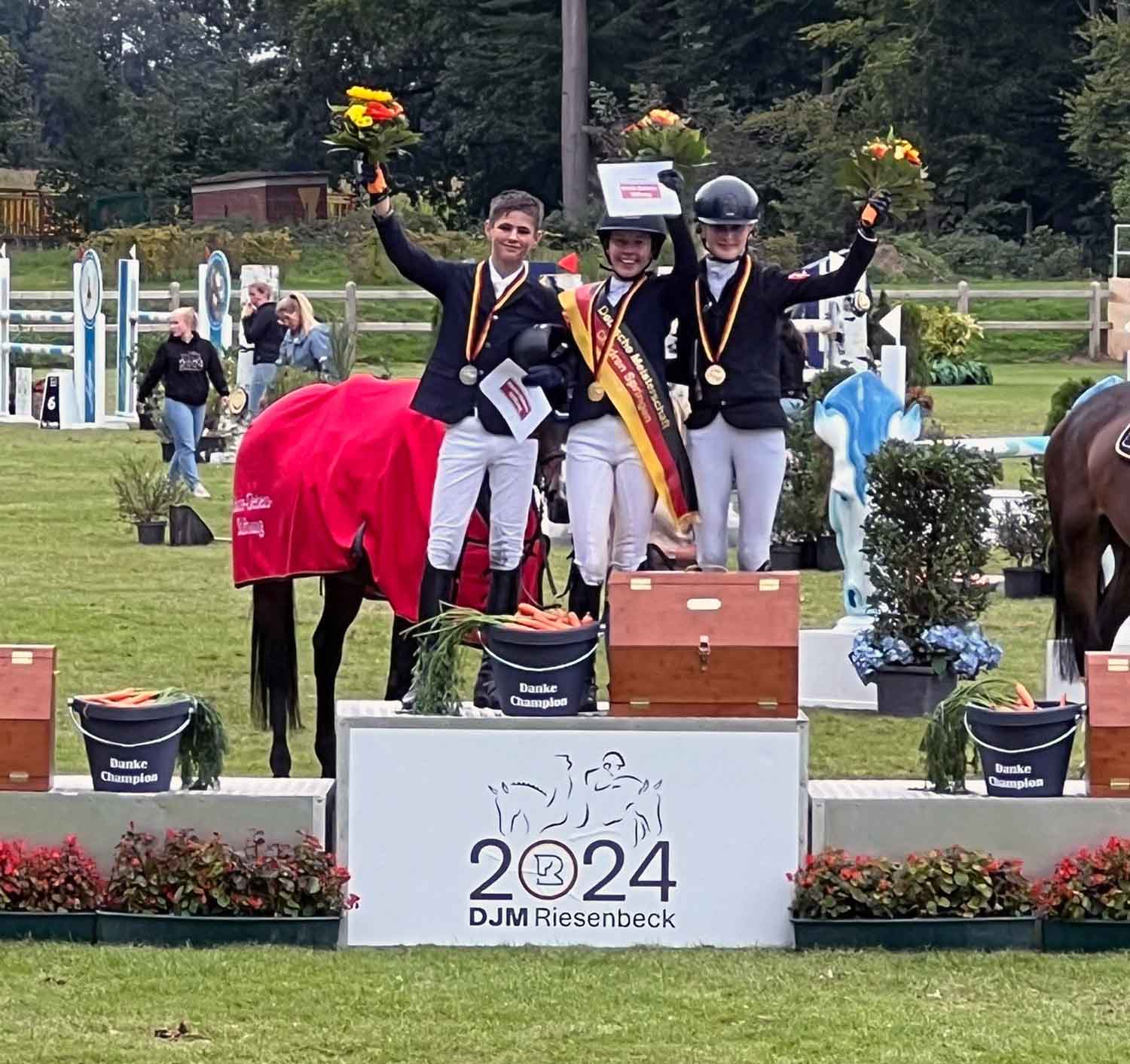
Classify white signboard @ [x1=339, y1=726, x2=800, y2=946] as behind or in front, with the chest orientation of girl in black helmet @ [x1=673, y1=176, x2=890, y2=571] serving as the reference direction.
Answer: in front

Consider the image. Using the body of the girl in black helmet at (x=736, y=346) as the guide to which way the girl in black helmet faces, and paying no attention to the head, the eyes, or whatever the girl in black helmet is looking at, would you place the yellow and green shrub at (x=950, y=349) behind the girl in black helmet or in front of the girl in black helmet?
behind

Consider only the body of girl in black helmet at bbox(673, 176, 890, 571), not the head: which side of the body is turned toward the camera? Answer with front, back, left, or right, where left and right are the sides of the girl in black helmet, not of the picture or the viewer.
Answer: front

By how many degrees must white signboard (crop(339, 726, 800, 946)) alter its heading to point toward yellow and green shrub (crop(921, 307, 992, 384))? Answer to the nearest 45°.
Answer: approximately 180°

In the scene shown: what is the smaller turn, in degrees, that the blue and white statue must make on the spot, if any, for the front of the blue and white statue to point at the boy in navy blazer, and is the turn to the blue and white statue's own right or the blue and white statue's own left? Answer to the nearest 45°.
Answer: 0° — it already faces them

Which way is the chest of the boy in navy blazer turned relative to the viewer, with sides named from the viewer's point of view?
facing the viewer

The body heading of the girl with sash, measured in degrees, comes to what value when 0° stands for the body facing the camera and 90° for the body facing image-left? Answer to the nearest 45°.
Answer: approximately 0°

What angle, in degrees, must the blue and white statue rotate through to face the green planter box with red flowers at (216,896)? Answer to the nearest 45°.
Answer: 0° — it already faces it

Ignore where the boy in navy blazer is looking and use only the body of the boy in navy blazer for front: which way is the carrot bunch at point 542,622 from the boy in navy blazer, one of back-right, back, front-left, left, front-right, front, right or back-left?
front
